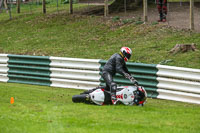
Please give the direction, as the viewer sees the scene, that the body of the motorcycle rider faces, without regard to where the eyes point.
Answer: to the viewer's right
